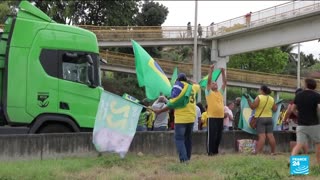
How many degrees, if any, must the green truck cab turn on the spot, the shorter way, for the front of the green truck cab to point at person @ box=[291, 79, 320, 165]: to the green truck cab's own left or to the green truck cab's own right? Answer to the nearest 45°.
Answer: approximately 45° to the green truck cab's own right

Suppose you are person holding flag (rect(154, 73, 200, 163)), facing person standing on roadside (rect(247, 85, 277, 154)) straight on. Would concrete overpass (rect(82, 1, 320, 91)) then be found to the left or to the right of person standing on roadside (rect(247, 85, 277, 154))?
left

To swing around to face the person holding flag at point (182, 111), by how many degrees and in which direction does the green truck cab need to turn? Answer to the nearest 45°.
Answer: approximately 45° to its right

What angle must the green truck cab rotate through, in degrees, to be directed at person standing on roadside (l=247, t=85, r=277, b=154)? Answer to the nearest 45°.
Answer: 0° — it already faces them

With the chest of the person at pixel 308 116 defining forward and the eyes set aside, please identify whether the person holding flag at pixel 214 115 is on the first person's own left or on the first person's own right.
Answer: on the first person's own left

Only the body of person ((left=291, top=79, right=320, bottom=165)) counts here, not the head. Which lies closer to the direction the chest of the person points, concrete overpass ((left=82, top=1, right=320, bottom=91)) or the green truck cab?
the concrete overpass

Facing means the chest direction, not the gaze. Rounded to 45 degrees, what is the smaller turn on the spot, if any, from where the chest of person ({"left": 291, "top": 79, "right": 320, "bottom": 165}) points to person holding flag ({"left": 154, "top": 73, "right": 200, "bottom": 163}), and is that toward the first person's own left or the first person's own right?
approximately 90° to the first person's own left

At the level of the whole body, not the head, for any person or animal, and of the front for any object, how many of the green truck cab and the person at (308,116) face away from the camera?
1

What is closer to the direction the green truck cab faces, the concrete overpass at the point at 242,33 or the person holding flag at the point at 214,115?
the person holding flag

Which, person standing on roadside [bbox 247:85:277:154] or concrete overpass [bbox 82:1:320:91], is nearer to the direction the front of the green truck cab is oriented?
the person standing on roadside

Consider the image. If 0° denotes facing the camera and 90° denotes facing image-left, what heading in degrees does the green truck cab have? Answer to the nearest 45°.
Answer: approximately 270°

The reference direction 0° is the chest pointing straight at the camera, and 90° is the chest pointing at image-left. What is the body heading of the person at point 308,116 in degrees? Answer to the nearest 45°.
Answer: approximately 180°
